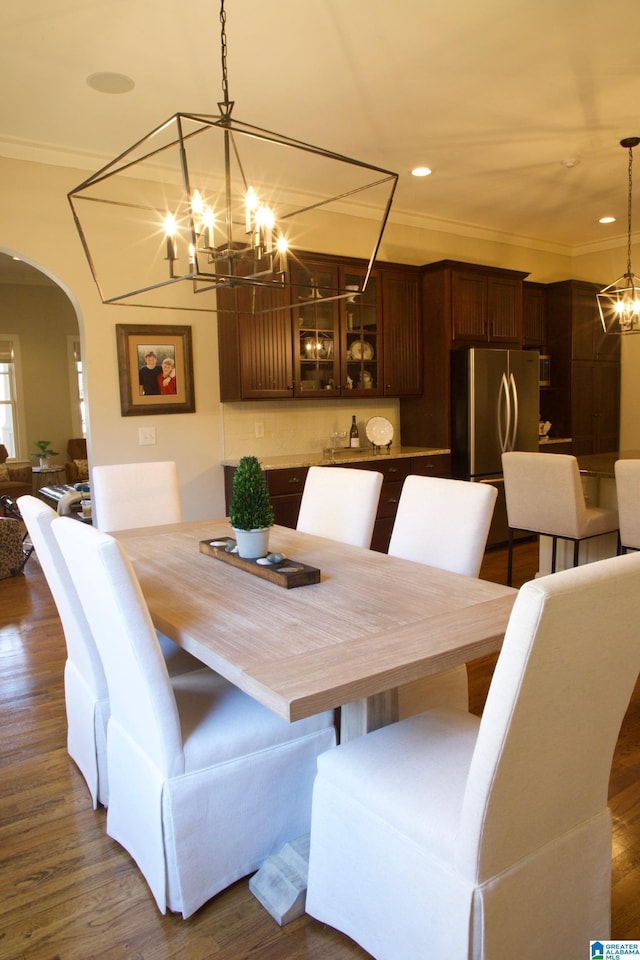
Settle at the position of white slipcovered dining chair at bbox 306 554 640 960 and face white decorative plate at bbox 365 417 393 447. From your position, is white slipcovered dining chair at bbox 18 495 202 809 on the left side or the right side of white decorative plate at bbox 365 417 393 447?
left

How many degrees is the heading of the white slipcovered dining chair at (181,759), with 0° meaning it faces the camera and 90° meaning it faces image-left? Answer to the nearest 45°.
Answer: approximately 225°

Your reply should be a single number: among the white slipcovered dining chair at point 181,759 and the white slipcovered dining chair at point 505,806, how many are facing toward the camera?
0

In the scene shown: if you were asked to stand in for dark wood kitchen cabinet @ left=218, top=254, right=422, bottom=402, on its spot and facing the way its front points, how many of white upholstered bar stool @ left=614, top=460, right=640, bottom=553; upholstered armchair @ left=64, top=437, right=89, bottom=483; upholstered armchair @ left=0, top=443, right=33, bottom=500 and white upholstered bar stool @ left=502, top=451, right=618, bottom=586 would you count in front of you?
2

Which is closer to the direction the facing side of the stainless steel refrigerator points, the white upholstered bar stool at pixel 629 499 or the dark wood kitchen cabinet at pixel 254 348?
the white upholstered bar stool

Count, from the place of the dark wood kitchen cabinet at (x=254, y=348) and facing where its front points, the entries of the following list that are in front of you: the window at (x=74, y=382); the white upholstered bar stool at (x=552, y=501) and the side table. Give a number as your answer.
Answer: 1

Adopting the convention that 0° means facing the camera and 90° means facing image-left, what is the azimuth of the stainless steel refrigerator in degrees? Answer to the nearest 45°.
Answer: approximately 315°

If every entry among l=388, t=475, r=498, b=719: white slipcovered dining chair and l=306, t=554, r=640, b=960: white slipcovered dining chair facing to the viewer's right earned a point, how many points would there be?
0

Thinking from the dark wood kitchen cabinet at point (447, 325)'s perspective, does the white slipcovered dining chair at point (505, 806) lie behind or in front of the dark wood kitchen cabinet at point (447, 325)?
in front

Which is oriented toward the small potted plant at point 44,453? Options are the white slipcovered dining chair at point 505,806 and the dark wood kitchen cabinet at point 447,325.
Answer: the white slipcovered dining chair

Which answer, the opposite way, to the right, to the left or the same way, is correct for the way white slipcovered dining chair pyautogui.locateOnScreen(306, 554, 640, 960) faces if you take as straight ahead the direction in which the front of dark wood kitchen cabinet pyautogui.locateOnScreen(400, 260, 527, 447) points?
the opposite way

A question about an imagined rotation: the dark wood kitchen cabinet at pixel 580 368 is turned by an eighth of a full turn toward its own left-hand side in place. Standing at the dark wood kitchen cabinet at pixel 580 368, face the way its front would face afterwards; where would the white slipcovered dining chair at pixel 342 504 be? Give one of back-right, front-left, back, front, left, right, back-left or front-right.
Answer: right

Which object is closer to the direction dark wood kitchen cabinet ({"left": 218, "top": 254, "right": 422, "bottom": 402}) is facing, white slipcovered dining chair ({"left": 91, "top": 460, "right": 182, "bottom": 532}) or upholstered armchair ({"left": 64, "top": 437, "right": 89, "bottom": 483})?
the white slipcovered dining chair

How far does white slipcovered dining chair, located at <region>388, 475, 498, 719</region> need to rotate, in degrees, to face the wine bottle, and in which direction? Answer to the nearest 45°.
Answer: approximately 135° to its right

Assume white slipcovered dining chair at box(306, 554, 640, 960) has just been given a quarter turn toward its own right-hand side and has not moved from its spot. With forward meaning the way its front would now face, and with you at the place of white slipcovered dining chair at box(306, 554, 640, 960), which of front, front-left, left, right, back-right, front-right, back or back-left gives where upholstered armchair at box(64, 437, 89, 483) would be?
left

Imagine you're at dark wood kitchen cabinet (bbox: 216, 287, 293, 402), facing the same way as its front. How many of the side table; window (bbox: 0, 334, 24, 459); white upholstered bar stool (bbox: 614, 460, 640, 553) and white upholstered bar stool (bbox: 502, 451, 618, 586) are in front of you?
2
